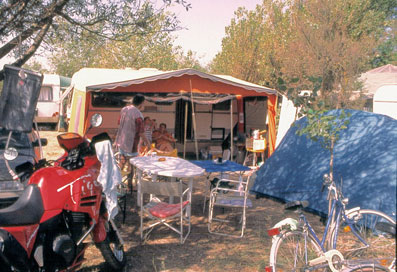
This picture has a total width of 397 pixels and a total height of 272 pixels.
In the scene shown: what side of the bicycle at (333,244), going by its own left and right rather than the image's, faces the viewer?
right

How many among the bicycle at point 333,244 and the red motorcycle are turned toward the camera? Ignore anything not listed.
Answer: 0

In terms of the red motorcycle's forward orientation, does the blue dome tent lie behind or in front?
in front

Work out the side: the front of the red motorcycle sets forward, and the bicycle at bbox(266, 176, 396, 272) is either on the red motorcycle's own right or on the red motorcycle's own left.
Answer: on the red motorcycle's own right

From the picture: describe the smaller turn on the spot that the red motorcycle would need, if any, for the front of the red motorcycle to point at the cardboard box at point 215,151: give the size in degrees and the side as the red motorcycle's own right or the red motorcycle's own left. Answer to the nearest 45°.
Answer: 0° — it already faces it

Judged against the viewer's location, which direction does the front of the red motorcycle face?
facing away from the viewer and to the right of the viewer

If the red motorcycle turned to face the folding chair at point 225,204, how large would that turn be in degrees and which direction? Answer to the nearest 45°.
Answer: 0° — it already faces it

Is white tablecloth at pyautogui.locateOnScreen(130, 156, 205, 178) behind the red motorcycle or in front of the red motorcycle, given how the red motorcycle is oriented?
in front
